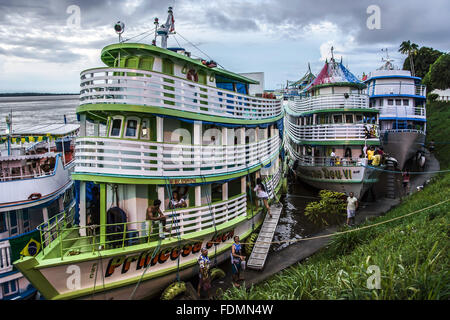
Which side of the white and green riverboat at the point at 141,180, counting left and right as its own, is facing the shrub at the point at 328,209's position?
back

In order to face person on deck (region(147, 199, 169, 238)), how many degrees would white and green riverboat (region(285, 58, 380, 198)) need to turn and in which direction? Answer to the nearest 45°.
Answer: approximately 45° to its right

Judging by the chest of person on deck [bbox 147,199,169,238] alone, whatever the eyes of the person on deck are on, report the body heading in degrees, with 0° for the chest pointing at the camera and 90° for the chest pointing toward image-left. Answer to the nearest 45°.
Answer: approximately 315°

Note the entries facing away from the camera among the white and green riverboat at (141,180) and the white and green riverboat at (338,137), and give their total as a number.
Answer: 0

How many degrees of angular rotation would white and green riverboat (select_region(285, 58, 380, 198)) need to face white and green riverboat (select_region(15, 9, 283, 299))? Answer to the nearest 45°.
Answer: approximately 45° to its right

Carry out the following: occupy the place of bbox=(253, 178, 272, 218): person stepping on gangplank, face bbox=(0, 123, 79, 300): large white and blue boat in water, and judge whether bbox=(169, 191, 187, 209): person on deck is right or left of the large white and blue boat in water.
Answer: left
